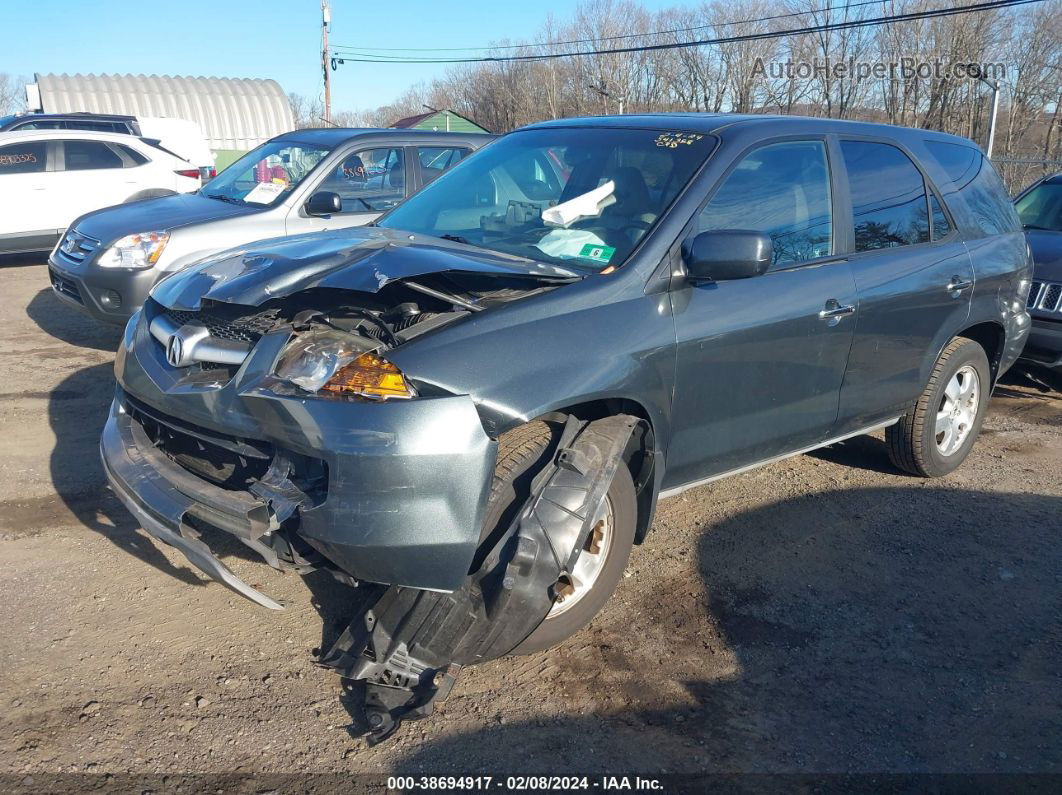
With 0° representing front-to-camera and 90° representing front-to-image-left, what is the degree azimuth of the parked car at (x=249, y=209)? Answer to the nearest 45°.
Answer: approximately 45°

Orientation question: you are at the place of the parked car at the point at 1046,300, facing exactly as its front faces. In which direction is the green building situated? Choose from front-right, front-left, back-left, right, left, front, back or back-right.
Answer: right

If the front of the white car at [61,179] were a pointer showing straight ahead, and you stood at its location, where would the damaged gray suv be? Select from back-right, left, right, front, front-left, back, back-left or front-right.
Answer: left

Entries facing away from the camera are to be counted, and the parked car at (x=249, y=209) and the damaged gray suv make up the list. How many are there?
0

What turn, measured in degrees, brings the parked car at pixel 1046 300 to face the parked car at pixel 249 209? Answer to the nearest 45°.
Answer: approximately 45° to its right

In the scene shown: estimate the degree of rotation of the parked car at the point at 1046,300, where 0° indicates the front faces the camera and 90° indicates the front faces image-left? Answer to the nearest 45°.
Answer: approximately 45°

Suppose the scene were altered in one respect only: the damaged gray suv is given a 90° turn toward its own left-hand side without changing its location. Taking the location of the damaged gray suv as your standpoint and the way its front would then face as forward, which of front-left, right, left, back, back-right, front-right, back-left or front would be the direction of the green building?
back-left

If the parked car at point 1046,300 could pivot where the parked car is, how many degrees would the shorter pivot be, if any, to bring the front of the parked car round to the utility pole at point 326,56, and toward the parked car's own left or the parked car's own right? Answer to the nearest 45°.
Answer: approximately 90° to the parked car's own right

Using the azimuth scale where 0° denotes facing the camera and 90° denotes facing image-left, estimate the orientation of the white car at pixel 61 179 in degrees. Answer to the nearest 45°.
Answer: approximately 90°

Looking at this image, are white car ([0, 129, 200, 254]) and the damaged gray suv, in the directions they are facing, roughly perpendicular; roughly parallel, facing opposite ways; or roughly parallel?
roughly parallel

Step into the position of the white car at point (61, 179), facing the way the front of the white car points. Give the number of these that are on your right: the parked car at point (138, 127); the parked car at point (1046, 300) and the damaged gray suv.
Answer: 1

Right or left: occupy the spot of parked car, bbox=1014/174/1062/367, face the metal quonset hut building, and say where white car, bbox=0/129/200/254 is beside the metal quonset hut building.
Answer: left
